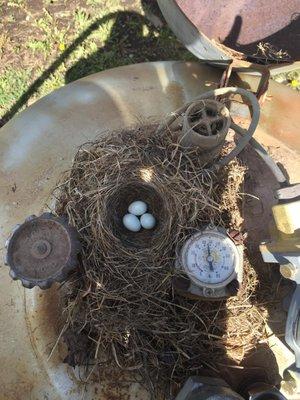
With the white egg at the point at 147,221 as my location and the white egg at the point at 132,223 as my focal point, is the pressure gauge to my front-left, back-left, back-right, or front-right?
back-left

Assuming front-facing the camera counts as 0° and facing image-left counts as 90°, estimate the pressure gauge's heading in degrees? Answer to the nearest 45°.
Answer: approximately 0°
